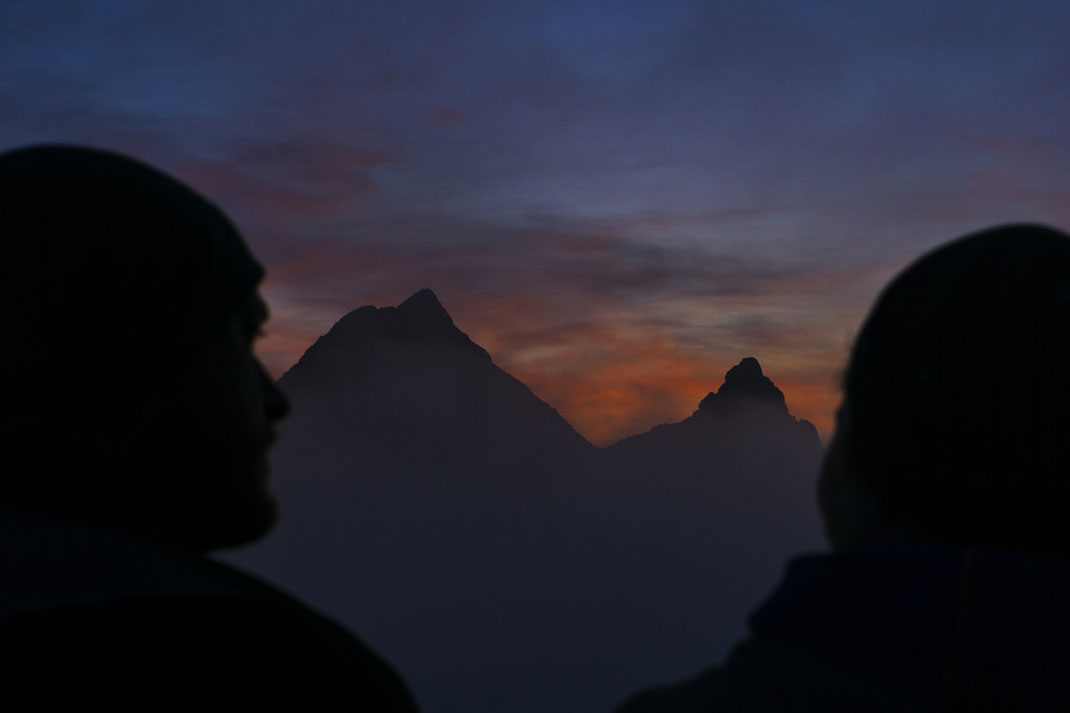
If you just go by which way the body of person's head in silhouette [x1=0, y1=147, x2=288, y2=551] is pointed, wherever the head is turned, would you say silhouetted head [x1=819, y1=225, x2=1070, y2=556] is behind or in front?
in front
